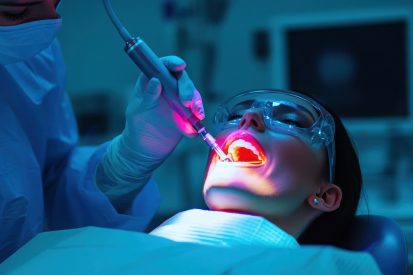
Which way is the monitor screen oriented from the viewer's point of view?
toward the camera

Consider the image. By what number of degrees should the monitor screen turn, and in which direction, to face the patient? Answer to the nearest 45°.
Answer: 0° — it already faces them
